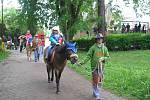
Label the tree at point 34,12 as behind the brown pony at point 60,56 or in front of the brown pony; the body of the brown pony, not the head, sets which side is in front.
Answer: behind

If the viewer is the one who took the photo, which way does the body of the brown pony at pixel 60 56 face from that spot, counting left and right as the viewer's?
facing the viewer and to the right of the viewer

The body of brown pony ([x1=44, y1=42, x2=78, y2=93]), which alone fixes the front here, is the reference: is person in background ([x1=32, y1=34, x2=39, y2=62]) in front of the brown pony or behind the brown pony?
behind

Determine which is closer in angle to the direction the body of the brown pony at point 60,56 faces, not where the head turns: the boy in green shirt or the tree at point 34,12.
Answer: the boy in green shirt

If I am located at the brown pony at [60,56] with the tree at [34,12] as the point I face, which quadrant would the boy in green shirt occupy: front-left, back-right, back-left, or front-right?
back-right

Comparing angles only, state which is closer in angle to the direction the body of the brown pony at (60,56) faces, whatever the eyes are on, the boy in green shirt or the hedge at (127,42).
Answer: the boy in green shirt

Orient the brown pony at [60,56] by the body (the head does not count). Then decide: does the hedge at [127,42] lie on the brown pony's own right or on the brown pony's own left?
on the brown pony's own left
